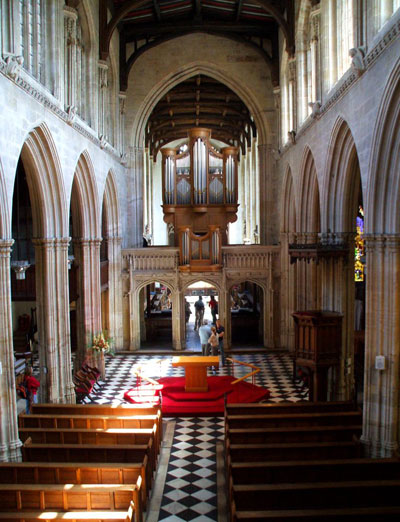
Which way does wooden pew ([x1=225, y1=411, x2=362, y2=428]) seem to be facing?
away from the camera

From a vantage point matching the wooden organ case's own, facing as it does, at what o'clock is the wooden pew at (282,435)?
The wooden pew is roughly at 12 o'clock from the wooden organ case.

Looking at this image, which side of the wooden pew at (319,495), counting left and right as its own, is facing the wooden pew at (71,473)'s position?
left

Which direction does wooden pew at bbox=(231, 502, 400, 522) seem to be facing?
away from the camera

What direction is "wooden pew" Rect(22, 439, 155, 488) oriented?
away from the camera

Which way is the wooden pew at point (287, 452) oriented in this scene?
away from the camera

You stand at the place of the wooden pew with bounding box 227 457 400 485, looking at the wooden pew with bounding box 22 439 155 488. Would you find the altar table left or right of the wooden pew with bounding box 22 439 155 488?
right

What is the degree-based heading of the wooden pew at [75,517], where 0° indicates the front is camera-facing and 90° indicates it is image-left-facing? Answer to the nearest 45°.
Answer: approximately 180°

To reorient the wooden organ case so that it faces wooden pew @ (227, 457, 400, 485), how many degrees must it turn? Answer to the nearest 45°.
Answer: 0° — it already faces it

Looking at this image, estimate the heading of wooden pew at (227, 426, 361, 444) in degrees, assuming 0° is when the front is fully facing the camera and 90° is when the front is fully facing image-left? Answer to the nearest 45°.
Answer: approximately 180°
